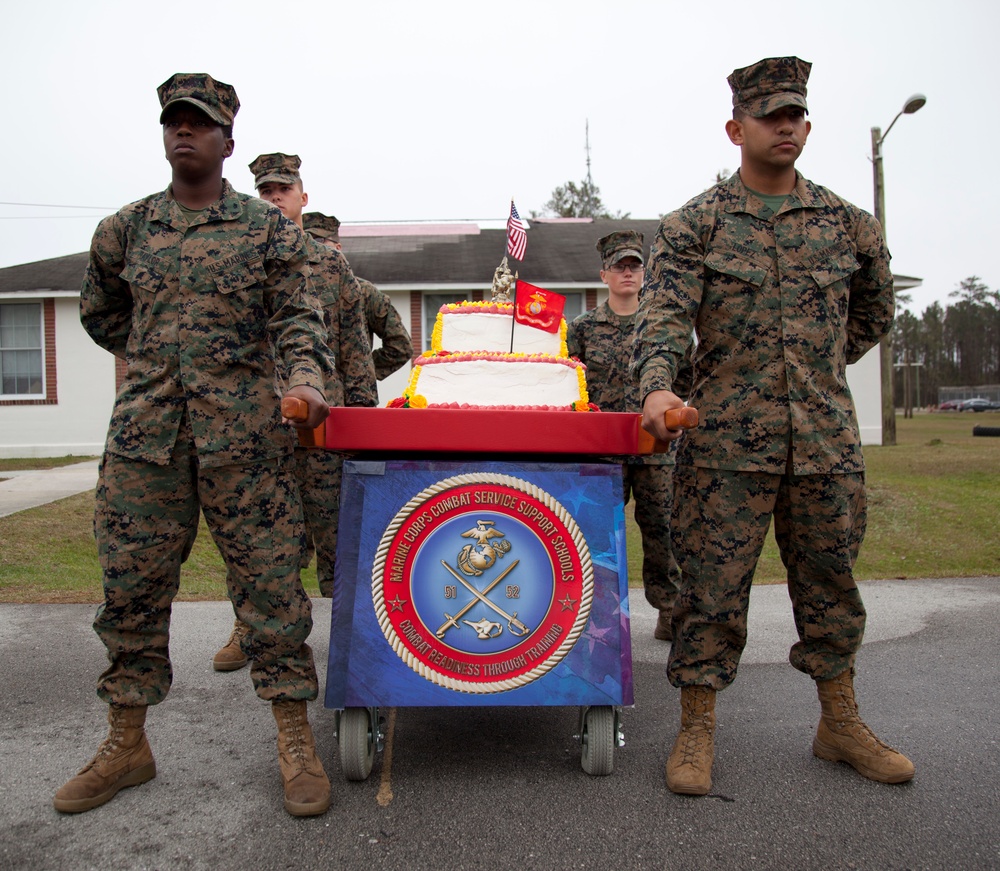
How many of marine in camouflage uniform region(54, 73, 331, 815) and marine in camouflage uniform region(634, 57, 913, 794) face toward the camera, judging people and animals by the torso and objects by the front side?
2

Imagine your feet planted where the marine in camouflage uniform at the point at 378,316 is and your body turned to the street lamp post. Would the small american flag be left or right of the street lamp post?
right

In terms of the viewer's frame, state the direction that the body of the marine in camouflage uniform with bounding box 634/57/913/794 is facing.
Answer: toward the camera

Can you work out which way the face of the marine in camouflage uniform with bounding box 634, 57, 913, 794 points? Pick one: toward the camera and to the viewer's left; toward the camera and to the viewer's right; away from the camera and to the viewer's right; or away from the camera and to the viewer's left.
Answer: toward the camera and to the viewer's right

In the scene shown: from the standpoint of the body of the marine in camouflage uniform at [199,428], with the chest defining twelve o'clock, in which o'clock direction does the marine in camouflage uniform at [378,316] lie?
the marine in camouflage uniform at [378,316] is roughly at 7 o'clock from the marine in camouflage uniform at [199,428].

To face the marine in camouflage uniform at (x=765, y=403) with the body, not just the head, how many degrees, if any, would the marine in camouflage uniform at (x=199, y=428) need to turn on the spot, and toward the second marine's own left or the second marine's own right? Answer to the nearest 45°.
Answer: approximately 90° to the second marine's own left

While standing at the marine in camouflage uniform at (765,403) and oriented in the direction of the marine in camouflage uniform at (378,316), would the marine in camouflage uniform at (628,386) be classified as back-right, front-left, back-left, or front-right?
front-right

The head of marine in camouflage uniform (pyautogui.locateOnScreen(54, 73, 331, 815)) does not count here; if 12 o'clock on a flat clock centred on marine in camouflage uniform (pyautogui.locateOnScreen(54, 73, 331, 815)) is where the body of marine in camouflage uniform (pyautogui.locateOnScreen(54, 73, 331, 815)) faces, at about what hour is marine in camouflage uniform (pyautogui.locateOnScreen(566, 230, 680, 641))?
marine in camouflage uniform (pyautogui.locateOnScreen(566, 230, 680, 641)) is roughly at 8 o'clock from marine in camouflage uniform (pyautogui.locateOnScreen(54, 73, 331, 815)).

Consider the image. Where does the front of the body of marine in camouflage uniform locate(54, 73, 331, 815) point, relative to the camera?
toward the camera

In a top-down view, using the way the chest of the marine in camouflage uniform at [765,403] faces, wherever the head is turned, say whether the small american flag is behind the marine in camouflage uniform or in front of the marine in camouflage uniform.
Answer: behind
